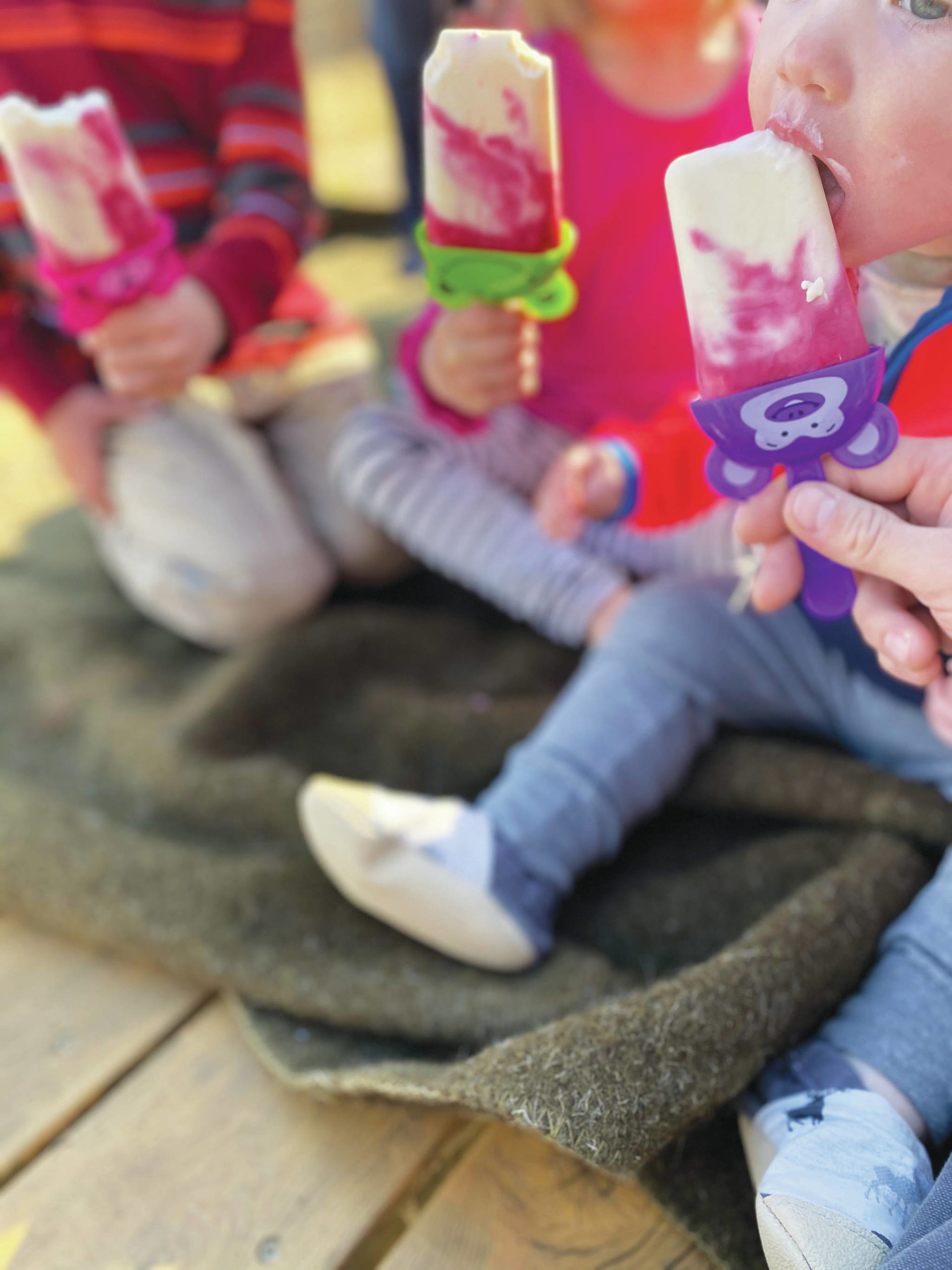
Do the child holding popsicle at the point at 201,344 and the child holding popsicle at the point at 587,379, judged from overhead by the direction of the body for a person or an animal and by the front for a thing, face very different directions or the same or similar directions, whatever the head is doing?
same or similar directions

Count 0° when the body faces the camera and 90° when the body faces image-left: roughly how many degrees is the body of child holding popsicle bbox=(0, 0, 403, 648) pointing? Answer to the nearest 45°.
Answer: approximately 0°

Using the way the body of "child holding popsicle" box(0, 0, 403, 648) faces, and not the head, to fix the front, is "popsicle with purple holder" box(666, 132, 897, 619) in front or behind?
in front

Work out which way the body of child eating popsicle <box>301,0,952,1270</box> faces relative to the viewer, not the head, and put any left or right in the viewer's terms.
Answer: facing the viewer and to the left of the viewer

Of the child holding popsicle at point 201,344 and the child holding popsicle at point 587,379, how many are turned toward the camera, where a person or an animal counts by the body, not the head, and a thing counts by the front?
2

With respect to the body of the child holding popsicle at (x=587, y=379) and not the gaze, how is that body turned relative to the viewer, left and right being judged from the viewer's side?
facing the viewer
